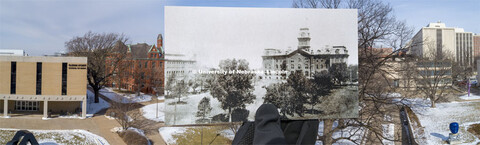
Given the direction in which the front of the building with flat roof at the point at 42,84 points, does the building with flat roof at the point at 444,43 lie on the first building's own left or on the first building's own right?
on the first building's own left

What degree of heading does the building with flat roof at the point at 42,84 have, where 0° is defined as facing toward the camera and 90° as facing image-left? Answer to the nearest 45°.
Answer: approximately 0°

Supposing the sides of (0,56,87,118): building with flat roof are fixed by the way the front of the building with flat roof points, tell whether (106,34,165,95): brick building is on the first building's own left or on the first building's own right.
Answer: on the first building's own left

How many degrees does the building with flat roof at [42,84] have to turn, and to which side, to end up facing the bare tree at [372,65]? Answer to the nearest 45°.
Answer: approximately 45° to its left
